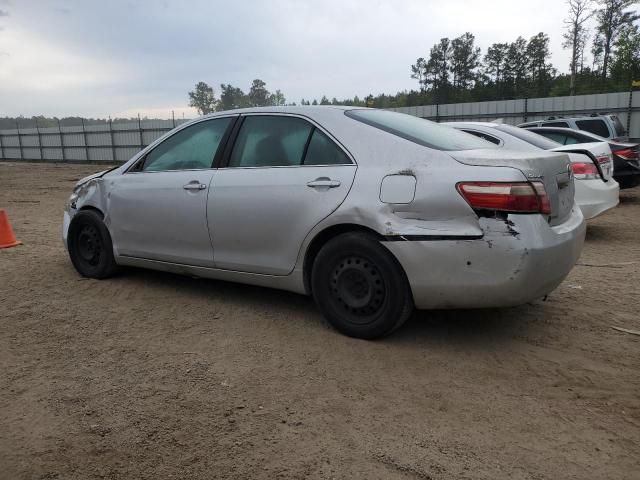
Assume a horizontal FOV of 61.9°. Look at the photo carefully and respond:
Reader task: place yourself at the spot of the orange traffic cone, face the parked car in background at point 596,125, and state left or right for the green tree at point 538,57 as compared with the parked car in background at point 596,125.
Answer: left

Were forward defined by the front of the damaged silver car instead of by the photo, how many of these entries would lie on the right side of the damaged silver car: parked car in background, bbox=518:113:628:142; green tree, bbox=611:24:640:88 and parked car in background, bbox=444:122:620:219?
3

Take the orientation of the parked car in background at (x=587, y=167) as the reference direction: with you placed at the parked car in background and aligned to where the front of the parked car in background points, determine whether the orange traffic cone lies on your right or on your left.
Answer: on your left

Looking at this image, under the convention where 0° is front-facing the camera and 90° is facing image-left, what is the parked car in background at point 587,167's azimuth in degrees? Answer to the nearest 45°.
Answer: approximately 135°

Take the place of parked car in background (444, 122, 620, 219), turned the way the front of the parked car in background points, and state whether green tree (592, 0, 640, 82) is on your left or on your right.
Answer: on your right

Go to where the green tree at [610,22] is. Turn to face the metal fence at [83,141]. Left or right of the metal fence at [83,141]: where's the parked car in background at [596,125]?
left

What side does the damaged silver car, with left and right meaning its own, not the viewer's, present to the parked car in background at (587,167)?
right

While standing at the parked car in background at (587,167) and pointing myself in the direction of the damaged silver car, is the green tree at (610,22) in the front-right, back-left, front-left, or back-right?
back-right
